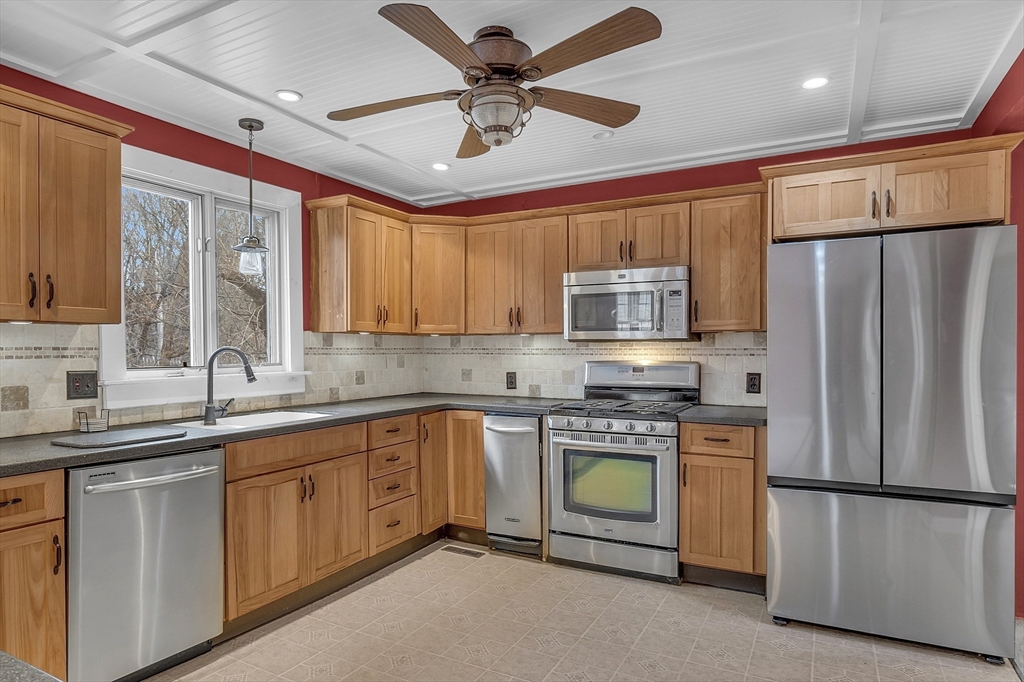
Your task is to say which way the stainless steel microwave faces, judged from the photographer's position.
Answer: facing the viewer

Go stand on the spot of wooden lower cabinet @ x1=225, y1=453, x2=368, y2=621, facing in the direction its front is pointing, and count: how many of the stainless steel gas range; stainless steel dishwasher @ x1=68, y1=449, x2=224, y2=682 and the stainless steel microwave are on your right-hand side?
1

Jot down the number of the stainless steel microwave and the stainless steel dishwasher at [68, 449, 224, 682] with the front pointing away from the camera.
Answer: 0

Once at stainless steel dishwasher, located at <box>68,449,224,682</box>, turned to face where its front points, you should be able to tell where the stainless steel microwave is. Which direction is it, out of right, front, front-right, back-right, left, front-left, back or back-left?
front-left

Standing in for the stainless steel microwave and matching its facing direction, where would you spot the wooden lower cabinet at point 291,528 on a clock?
The wooden lower cabinet is roughly at 2 o'clock from the stainless steel microwave.

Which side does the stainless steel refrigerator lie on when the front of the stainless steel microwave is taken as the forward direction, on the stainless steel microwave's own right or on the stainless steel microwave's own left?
on the stainless steel microwave's own left

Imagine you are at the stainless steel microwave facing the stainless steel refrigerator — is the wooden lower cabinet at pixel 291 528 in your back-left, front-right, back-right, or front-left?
back-right

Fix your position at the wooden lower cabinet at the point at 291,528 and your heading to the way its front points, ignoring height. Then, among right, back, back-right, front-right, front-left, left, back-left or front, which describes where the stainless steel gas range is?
front-left

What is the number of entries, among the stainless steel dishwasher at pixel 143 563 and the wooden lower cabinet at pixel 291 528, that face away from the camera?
0

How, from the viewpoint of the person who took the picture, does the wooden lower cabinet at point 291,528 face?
facing the viewer and to the right of the viewer

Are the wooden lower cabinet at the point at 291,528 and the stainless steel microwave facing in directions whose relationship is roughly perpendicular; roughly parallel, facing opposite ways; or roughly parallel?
roughly perpendicular

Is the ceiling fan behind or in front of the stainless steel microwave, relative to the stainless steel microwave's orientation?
in front

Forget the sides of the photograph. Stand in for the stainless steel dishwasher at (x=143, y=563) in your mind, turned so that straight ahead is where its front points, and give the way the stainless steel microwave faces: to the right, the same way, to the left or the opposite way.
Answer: to the right

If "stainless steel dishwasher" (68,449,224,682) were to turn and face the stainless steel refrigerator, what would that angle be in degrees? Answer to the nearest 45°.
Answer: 0° — it already faces it

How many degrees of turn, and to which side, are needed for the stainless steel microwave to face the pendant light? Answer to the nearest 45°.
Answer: approximately 45° to its right
